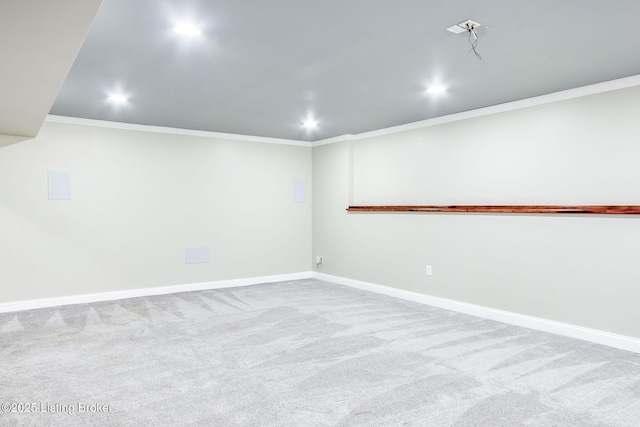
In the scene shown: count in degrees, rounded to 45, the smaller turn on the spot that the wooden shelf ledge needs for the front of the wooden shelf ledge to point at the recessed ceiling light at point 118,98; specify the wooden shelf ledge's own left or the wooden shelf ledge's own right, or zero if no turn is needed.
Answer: approximately 45° to the wooden shelf ledge's own right

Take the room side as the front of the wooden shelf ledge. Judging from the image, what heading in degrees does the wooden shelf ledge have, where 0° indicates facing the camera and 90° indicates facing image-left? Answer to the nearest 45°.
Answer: approximately 45°

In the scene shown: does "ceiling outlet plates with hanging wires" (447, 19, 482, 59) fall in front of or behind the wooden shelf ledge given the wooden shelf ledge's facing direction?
in front

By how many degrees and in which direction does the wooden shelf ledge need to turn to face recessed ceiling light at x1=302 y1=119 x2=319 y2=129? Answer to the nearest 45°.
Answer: approximately 45° to its right

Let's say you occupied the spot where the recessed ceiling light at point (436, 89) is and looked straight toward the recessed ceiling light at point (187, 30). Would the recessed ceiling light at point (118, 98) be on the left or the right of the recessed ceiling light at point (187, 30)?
right
